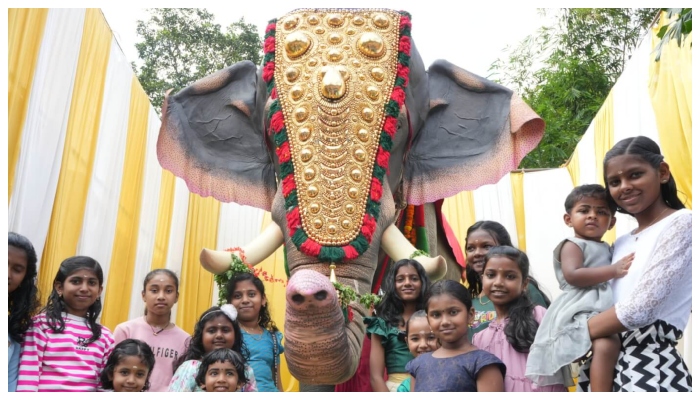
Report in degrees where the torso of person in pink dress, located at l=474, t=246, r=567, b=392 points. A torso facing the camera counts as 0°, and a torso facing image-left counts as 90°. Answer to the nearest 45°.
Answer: approximately 45°

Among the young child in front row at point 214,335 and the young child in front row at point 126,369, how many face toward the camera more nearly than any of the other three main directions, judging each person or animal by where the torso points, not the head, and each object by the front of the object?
2
